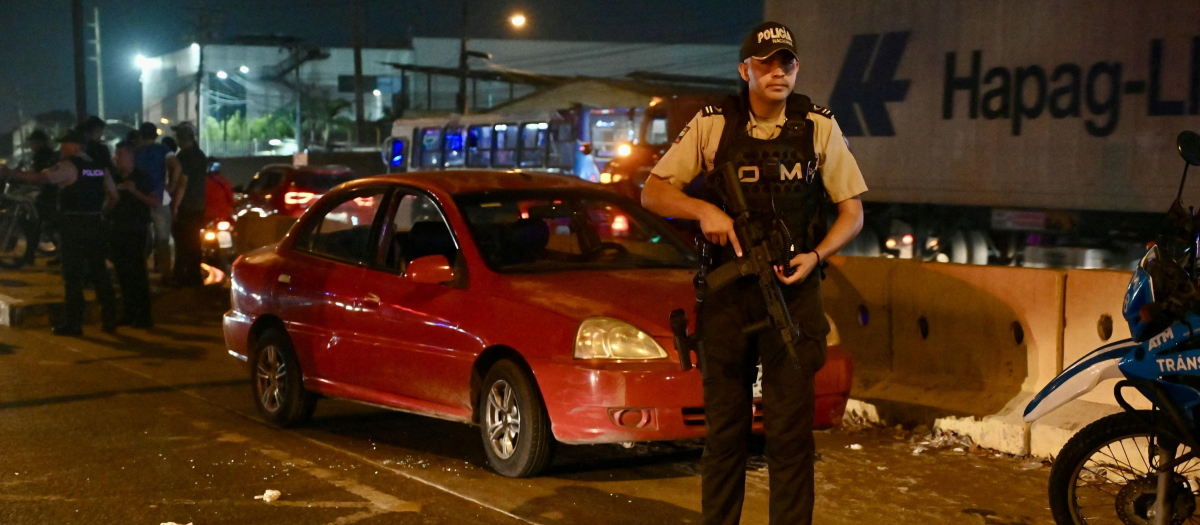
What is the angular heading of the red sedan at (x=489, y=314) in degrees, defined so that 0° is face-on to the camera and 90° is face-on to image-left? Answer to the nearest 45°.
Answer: approximately 315°

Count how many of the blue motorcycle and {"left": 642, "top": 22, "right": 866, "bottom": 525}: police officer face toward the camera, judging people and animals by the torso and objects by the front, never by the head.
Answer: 1

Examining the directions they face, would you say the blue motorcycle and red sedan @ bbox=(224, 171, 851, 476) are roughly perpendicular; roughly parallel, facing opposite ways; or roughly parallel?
roughly parallel, facing opposite ways

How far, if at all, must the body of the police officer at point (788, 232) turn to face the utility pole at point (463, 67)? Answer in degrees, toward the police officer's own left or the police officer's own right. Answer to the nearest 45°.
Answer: approximately 180°

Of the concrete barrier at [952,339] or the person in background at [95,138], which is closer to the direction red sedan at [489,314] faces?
the concrete barrier

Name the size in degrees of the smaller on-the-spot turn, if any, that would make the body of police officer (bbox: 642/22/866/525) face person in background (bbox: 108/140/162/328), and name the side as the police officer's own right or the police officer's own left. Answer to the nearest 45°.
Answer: approximately 135° to the police officer's own right

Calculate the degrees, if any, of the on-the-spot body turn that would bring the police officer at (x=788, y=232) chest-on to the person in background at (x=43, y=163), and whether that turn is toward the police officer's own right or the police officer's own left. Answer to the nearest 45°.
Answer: approximately 135° to the police officer's own right

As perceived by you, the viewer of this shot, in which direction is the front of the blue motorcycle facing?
facing to the left of the viewer

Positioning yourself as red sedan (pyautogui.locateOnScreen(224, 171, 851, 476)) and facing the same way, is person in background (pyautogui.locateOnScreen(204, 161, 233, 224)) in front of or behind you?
behind

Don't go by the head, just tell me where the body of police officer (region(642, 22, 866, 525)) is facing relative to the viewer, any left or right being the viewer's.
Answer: facing the viewer

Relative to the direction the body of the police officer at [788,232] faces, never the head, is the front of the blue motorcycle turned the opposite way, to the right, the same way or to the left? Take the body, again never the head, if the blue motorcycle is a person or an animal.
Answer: to the right

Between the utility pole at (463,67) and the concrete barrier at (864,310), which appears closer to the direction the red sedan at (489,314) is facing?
the concrete barrier

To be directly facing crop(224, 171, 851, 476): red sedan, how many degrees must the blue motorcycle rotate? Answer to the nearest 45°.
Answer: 0° — it already faces it

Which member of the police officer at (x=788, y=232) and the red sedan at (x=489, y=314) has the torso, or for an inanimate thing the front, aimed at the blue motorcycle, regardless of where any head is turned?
the red sedan
